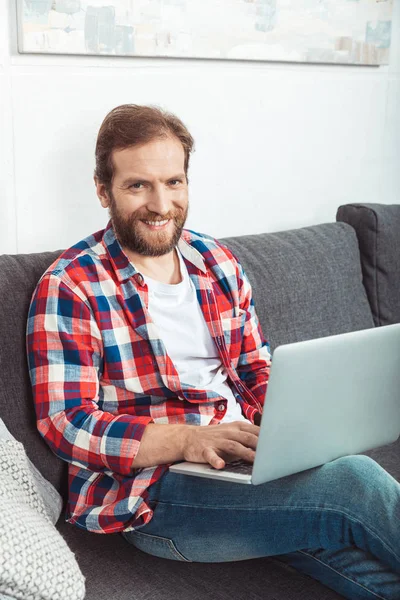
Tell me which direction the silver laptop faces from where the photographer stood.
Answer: facing away from the viewer and to the left of the viewer

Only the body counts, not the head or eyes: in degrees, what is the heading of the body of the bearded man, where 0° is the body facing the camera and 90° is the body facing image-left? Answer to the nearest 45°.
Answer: approximately 315°

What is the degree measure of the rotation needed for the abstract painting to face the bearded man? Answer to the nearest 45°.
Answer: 0° — it already faces them

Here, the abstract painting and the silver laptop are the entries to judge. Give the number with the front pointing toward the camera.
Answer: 1

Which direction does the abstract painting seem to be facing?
toward the camera
